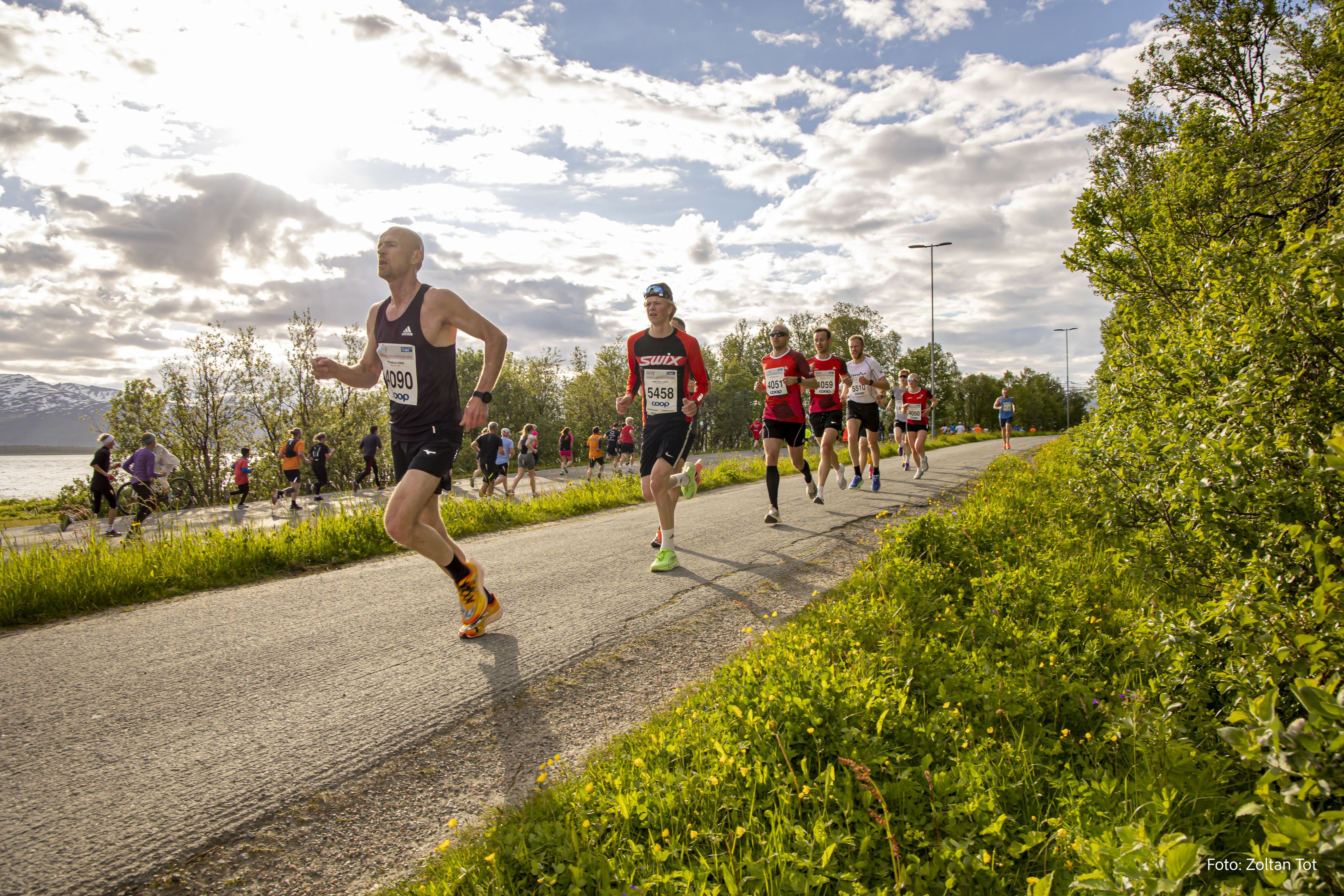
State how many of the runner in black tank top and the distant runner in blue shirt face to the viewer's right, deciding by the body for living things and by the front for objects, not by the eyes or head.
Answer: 0

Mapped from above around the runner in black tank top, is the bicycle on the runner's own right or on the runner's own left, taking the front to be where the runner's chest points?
on the runner's own right

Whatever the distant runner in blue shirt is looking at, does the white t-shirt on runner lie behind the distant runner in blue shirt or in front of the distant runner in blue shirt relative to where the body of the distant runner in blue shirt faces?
in front

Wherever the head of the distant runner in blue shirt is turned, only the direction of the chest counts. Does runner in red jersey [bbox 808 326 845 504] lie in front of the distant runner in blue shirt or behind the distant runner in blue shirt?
in front

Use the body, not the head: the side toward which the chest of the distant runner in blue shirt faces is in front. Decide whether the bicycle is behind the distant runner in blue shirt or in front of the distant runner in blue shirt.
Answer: in front

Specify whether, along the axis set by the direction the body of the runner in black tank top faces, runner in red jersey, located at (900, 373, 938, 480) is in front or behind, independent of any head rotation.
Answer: behind

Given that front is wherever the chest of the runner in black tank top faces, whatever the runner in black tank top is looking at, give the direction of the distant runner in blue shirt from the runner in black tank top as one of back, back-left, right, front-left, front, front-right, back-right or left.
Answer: back

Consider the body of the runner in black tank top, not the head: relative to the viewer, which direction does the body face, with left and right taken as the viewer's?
facing the viewer and to the left of the viewer

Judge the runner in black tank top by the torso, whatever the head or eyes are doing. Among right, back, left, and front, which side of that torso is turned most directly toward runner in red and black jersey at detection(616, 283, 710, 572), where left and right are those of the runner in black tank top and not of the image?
back

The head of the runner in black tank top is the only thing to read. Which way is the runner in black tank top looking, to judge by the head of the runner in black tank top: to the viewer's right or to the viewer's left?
to the viewer's left

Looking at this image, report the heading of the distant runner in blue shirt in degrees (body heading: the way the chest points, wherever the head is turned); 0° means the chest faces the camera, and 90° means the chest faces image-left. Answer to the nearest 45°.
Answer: approximately 0°
